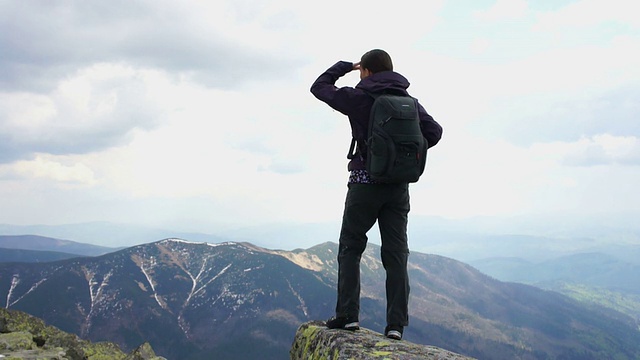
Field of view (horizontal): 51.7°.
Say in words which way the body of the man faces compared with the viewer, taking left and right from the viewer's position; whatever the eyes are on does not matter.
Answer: facing away from the viewer and to the left of the viewer
